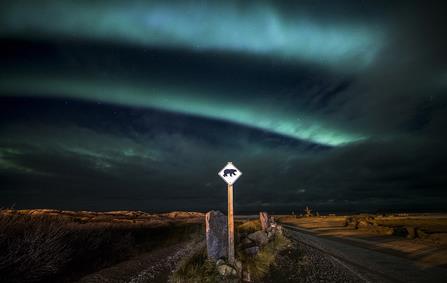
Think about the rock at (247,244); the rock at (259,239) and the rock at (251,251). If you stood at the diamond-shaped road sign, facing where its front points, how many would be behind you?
3

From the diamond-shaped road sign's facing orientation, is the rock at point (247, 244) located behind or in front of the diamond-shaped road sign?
behind

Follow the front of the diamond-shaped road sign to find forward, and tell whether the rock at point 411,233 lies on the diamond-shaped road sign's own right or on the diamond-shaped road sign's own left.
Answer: on the diamond-shaped road sign's own left

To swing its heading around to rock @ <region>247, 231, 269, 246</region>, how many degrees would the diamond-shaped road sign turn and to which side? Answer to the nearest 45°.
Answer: approximately 180°

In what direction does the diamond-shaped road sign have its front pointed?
toward the camera

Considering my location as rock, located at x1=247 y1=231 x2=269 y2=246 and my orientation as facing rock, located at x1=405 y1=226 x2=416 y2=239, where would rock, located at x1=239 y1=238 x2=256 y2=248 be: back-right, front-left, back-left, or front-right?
back-right
